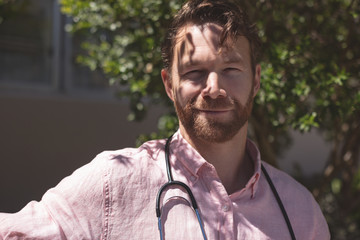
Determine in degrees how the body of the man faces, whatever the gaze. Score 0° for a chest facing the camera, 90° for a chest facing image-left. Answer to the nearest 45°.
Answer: approximately 0°
